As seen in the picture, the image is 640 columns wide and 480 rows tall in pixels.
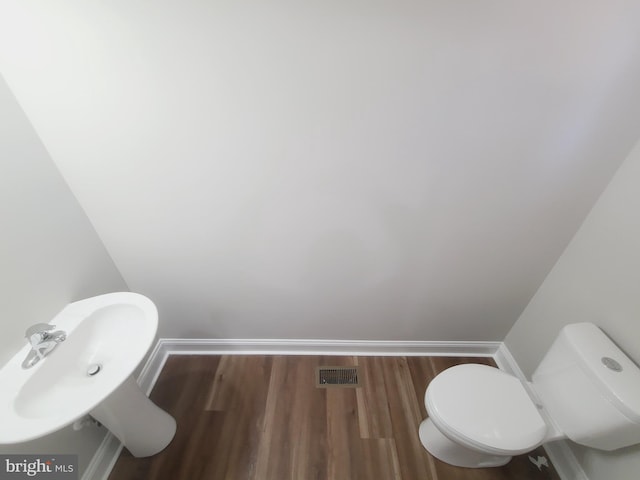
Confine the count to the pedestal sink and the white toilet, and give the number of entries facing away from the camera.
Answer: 0

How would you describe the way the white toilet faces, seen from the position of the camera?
facing the viewer and to the left of the viewer

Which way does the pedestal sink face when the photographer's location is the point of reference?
facing the viewer and to the right of the viewer

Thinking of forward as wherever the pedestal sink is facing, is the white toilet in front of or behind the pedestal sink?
in front

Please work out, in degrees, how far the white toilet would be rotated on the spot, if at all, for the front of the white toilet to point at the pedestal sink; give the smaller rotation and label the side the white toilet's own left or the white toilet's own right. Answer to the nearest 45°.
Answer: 0° — it already faces it
